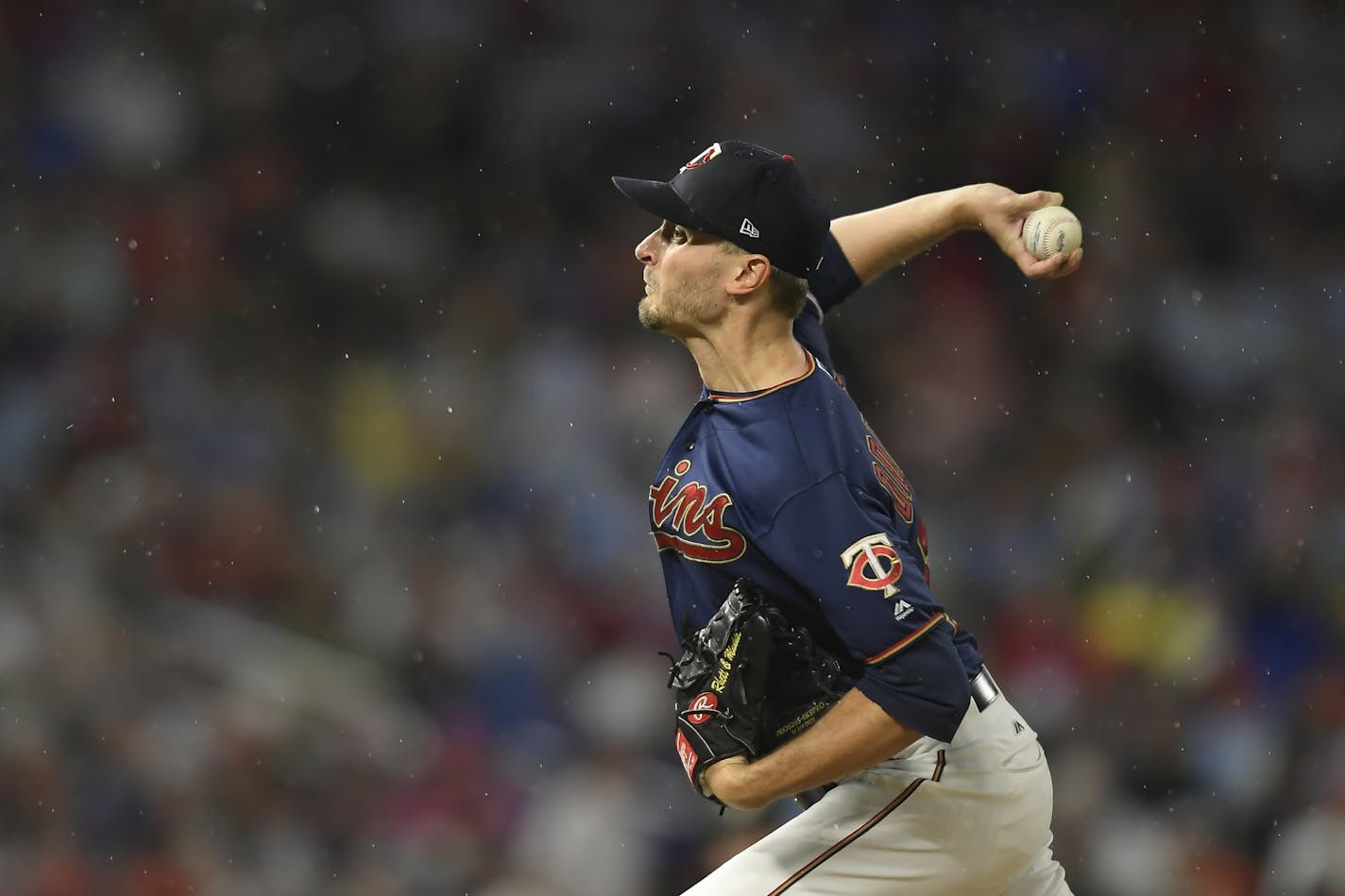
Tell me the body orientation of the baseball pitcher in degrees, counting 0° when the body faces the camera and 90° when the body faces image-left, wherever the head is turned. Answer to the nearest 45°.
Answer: approximately 90°
